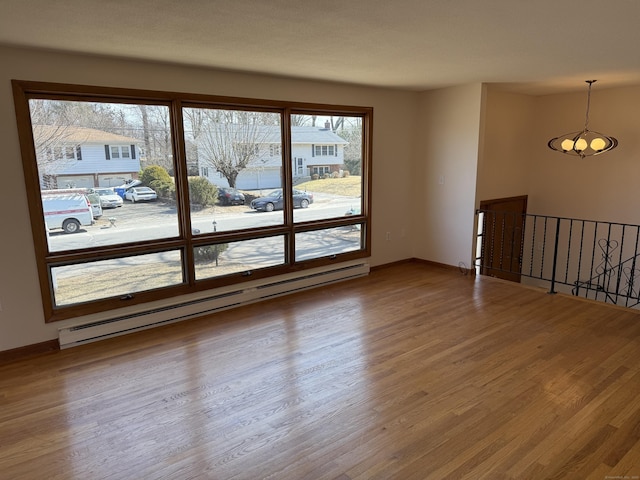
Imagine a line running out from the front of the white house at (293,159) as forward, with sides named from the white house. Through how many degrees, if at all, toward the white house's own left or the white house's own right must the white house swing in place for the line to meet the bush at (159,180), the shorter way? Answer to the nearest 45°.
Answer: approximately 45° to the white house's own right

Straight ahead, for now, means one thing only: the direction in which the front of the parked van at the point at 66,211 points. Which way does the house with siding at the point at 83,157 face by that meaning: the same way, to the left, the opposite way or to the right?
to the left

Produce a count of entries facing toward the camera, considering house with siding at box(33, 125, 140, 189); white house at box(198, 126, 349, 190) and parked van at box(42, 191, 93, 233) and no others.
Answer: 2

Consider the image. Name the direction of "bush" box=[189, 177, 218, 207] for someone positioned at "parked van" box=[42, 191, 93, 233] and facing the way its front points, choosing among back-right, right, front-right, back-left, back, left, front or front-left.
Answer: back

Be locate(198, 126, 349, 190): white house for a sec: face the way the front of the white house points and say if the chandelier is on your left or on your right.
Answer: on your left

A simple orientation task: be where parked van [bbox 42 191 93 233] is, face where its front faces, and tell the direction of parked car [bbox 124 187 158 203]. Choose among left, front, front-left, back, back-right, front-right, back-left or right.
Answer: back

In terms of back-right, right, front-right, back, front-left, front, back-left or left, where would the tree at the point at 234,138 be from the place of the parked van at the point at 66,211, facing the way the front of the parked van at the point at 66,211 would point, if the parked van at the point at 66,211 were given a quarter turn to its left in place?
left

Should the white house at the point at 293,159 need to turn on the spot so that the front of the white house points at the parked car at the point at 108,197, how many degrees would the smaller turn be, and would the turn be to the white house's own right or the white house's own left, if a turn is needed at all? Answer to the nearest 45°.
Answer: approximately 45° to the white house's own right

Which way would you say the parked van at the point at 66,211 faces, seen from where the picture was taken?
facing to the left of the viewer

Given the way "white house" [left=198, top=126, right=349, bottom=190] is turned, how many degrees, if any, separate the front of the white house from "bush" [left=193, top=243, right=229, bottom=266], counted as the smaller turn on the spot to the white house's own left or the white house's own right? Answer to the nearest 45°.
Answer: approximately 45° to the white house's own right

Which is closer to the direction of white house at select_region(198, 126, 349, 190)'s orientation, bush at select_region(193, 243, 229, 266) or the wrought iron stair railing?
the bush
